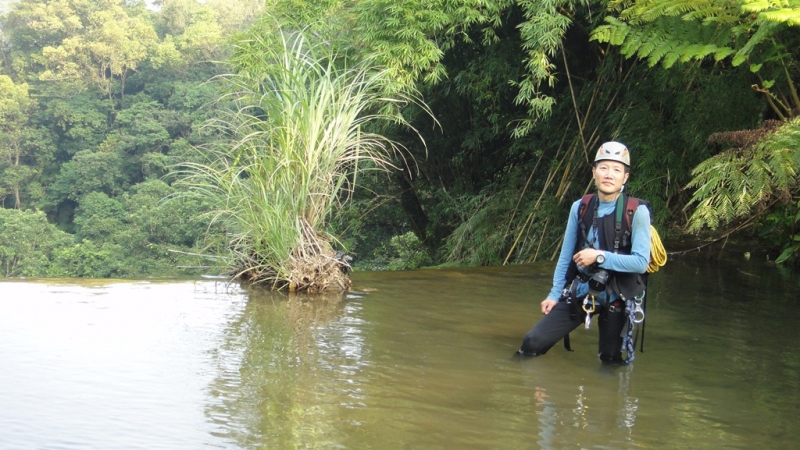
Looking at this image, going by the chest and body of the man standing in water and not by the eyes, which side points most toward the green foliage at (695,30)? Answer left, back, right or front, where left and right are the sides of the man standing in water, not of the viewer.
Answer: back

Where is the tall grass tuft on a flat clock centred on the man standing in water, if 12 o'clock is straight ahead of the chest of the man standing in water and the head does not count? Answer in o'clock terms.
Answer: The tall grass tuft is roughly at 4 o'clock from the man standing in water.

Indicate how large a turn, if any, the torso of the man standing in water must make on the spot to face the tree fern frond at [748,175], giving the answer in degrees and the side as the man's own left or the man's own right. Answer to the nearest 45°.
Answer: approximately 135° to the man's own left

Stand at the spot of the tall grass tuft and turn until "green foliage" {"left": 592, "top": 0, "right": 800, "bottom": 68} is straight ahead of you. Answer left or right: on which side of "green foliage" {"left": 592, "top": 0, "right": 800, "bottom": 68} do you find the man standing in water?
right

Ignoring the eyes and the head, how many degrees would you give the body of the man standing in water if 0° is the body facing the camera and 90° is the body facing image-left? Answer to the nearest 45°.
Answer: approximately 0°

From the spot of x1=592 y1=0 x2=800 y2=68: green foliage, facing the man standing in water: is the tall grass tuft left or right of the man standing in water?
right
